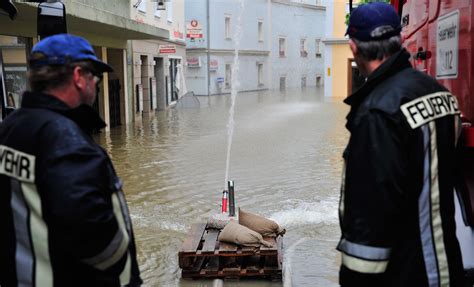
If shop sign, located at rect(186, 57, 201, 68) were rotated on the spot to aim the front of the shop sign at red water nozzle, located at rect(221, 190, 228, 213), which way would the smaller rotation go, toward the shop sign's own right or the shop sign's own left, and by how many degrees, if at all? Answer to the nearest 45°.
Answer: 0° — it already faces it

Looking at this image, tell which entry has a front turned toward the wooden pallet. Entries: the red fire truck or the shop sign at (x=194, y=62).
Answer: the shop sign

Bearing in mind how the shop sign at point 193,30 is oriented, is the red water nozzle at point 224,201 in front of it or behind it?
in front

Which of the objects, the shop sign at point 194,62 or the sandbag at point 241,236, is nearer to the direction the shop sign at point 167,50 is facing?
the sandbag

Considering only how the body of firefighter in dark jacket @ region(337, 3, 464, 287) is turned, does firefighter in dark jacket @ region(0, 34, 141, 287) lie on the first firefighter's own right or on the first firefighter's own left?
on the first firefighter's own left

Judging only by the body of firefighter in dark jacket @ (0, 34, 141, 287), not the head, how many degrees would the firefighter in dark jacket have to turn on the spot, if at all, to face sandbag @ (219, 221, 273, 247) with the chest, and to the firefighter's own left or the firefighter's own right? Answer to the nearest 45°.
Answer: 0° — they already face it

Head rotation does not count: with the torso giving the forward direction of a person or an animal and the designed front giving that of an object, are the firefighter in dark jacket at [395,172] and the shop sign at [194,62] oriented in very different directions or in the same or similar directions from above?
very different directions

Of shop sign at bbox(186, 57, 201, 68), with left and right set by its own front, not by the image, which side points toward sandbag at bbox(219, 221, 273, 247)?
front

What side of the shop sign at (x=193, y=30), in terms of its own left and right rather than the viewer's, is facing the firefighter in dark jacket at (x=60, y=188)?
front

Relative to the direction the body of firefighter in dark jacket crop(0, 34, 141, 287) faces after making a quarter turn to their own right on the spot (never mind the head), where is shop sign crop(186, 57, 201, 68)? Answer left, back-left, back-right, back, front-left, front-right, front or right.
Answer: back-left

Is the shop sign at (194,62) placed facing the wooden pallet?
yes

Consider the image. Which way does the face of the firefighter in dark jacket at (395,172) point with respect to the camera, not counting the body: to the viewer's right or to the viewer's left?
to the viewer's left

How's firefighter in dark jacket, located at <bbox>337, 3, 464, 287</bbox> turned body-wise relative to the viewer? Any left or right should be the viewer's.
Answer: facing away from the viewer and to the left of the viewer

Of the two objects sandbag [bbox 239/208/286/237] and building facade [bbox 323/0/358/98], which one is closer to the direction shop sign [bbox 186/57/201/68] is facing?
the sandbag
